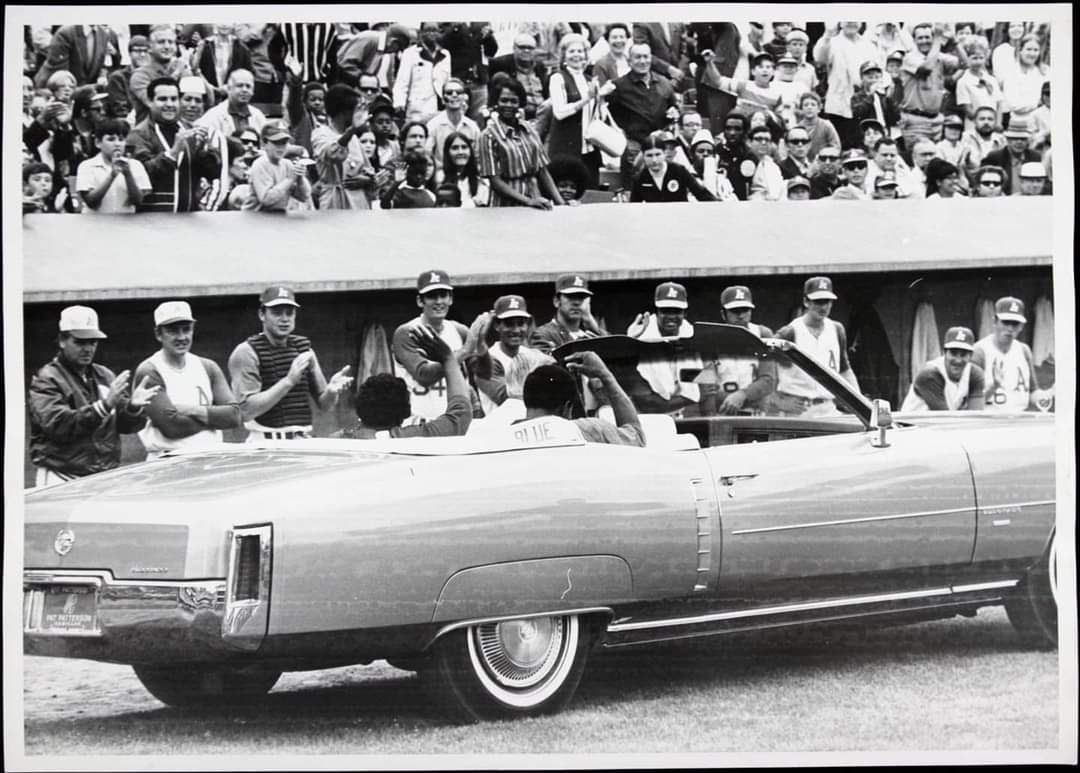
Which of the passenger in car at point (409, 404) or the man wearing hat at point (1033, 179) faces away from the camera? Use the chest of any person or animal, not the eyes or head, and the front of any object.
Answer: the passenger in car

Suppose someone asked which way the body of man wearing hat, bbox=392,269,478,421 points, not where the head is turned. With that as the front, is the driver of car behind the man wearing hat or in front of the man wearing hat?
in front

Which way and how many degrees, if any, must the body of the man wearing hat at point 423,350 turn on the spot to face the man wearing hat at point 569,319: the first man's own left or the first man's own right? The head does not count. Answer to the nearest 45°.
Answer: approximately 90° to the first man's own left

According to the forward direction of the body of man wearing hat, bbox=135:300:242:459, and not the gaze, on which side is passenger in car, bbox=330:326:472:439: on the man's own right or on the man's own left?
on the man's own left

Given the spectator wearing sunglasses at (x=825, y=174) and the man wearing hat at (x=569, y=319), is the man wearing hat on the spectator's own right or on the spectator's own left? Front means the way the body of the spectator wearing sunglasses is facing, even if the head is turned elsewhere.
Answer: on the spectator's own right

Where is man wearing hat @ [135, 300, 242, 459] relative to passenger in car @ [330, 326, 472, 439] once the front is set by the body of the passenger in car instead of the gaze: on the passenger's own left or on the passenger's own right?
on the passenger's own left

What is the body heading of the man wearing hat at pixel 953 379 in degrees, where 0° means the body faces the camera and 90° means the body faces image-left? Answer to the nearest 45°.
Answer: approximately 0°
